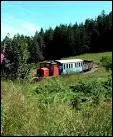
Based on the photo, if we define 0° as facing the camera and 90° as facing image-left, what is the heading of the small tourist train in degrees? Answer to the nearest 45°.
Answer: approximately 45°
